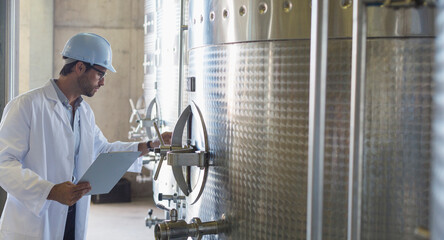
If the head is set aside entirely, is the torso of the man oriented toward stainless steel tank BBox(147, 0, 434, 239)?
yes

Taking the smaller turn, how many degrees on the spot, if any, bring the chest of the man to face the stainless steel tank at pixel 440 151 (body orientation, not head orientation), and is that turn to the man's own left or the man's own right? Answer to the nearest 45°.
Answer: approximately 45° to the man's own right

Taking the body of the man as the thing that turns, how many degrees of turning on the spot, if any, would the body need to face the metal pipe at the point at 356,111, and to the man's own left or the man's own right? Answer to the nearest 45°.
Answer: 0° — they already face it

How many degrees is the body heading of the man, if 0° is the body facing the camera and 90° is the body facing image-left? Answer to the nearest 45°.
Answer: approximately 315°

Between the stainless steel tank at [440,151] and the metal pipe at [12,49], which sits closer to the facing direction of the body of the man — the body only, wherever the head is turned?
the stainless steel tank

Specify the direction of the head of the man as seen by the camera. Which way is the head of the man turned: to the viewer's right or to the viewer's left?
to the viewer's right

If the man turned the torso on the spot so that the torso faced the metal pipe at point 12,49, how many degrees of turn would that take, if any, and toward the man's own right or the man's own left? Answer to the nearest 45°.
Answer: approximately 135° to the man's own left
